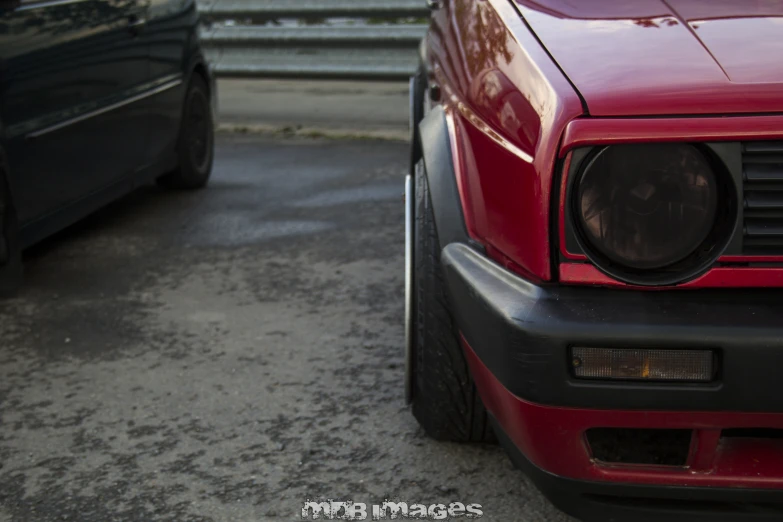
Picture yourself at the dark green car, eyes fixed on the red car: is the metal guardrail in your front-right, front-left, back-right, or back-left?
back-left

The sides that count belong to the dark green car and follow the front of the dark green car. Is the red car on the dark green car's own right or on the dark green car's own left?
on the dark green car's own left

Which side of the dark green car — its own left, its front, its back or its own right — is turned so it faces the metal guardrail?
back

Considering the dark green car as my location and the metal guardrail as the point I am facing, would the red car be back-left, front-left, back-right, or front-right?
back-right

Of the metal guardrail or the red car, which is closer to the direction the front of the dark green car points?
the red car
